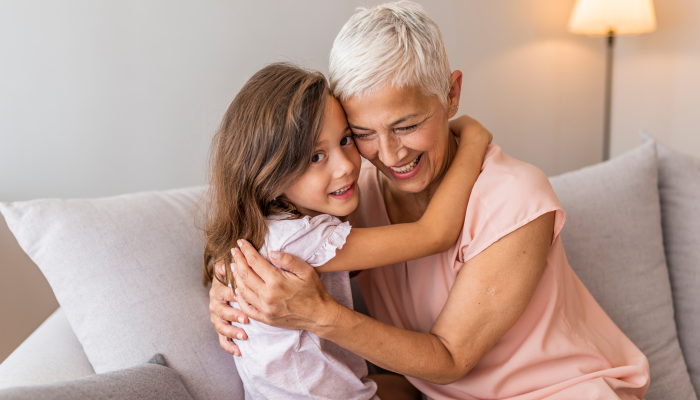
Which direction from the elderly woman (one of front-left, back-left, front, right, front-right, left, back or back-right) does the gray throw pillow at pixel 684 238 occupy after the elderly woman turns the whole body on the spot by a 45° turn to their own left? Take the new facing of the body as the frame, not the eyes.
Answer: back-left

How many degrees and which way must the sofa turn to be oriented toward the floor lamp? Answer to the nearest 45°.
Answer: approximately 135° to its left

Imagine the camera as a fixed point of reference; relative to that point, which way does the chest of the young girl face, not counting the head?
to the viewer's right

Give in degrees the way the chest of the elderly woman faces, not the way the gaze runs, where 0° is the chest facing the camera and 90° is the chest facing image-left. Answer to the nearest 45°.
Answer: approximately 45°

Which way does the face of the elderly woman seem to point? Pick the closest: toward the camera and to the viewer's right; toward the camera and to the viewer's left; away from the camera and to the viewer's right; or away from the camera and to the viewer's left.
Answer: toward the camera and to the viewer's left

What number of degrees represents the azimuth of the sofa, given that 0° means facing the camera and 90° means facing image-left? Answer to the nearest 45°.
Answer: approximately 0°

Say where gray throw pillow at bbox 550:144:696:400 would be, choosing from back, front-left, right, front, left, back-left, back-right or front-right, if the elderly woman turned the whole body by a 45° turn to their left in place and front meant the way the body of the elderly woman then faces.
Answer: back-left
